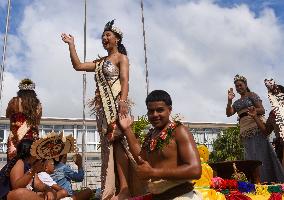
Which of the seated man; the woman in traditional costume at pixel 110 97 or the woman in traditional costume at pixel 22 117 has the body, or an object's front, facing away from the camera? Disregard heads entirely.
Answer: the woman in traditional costume at pixel 22 117

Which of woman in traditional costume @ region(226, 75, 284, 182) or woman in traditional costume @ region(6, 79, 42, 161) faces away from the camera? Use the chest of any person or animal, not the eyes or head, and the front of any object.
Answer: woman in traditional costume @ region(6, 79, 42, 161)

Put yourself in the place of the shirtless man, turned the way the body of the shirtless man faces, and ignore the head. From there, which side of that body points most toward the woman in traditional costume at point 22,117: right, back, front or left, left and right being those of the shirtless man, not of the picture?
right

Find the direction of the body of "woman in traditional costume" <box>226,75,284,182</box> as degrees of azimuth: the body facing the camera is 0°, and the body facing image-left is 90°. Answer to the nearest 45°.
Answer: approximately 45°

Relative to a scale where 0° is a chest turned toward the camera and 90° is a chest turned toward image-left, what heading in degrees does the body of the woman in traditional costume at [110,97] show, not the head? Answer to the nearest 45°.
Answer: approximately 45°

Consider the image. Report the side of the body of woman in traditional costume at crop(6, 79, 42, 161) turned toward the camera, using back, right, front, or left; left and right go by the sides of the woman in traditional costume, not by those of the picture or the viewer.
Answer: back

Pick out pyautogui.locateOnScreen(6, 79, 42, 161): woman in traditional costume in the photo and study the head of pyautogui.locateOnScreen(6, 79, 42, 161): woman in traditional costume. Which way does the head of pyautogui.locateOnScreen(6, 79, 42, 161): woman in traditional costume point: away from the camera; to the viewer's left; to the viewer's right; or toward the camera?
away from the camera
